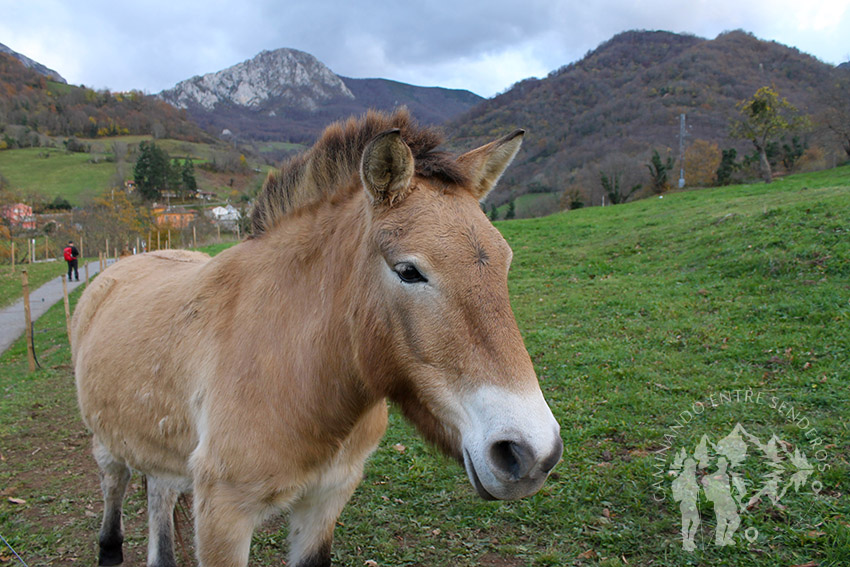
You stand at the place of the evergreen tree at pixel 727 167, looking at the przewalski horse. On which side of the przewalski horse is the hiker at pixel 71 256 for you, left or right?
right

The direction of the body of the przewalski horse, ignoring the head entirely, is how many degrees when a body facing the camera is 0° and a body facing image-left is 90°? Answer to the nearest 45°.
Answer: approximately 315°

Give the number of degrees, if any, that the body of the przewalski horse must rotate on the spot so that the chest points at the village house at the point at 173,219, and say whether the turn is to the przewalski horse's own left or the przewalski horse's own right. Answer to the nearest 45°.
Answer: approximately 135° to the przewalski horse's own left

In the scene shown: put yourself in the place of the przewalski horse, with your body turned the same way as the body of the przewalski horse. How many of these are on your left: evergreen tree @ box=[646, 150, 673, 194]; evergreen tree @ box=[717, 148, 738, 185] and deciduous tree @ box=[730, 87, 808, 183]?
3

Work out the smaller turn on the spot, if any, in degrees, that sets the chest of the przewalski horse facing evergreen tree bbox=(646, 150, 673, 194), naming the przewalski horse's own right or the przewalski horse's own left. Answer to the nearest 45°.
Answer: approximately 90° to the przewalski horse's own left

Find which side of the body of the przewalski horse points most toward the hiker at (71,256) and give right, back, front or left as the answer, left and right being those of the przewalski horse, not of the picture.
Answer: back

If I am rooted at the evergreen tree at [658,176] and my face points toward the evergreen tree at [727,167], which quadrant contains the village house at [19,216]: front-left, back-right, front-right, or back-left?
back-right

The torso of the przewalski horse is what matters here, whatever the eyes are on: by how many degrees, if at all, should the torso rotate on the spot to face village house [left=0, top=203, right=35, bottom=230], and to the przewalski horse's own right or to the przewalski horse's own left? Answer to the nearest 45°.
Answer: approximately 180°

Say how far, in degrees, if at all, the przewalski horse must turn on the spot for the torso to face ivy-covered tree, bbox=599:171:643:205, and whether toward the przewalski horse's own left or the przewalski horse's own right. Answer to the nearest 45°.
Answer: approximately 90° to the przewalski horse's own left

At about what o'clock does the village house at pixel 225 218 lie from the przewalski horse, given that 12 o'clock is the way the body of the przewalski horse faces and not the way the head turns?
The village house is roughly at 7 o'clock from the przewalski horse.

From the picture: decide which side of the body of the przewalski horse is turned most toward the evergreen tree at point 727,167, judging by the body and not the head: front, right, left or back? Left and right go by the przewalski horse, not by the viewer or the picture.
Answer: left
